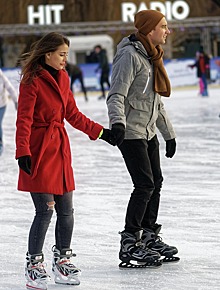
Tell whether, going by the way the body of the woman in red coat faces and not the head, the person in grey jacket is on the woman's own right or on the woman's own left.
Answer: on the woman's own left

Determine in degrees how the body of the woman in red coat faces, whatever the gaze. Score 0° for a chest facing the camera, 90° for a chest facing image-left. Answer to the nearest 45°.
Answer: approximately 315°

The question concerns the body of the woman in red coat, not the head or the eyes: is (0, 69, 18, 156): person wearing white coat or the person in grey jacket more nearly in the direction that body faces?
the person in grey jacket

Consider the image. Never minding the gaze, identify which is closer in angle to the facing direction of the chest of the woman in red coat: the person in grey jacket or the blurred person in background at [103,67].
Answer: the person in grey jacket

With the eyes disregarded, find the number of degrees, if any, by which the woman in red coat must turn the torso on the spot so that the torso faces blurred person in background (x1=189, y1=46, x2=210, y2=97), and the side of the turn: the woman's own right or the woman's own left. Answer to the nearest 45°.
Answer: approximately 135° to the woman's own left

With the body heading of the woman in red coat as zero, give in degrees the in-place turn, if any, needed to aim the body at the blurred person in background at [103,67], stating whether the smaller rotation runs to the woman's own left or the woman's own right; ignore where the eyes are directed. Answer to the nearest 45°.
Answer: approximately 135° to the woman's own left
